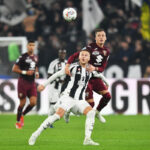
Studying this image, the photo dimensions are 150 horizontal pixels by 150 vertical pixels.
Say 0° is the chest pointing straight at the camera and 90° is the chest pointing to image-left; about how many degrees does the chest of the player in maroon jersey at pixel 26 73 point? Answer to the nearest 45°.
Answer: approximately 315°

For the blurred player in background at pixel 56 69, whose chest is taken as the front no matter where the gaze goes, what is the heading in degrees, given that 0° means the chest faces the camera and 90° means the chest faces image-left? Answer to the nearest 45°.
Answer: approximately 315°

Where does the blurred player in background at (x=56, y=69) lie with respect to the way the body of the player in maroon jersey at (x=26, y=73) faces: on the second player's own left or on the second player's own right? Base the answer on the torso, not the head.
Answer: on the second player's own left

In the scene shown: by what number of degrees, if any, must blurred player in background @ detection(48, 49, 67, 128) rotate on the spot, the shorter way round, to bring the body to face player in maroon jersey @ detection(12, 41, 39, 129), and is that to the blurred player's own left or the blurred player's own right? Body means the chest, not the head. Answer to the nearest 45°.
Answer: approximately 90° to the blurred player's own right

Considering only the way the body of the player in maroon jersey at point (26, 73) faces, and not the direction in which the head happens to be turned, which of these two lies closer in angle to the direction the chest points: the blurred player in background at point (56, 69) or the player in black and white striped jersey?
the player in black and white striped jersey

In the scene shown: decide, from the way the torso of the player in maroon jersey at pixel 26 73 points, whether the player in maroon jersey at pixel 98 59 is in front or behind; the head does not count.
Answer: in front

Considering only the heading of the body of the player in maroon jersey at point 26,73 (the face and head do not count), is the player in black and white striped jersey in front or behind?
in front

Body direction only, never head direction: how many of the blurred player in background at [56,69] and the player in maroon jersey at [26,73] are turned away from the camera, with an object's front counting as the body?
0
